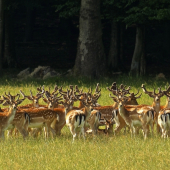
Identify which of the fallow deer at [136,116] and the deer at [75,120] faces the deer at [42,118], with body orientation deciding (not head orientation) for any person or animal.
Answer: the fallow deer

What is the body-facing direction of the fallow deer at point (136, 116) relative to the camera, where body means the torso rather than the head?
to the viewer's left
